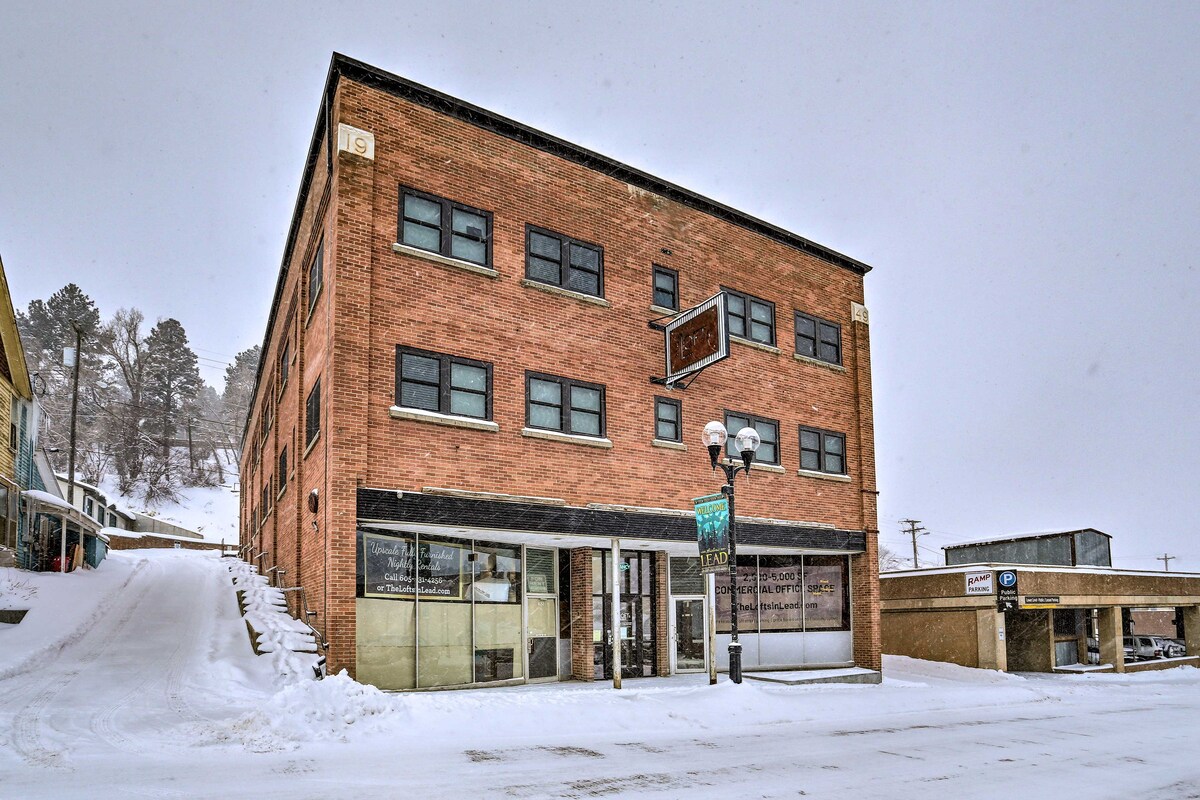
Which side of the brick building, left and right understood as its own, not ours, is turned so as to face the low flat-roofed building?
left

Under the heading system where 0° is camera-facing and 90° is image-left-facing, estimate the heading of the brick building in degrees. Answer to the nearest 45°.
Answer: approximately 315°

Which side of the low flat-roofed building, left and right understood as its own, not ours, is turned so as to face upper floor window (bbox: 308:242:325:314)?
right

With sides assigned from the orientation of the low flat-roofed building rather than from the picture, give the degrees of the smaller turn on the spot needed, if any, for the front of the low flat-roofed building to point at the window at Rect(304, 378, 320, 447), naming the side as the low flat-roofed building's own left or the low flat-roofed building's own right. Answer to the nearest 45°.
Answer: approximately 90° to the low flat-roofed building's own right

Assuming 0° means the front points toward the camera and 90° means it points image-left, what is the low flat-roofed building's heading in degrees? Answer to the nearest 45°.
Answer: approximately 315°
